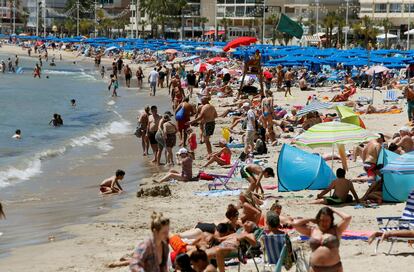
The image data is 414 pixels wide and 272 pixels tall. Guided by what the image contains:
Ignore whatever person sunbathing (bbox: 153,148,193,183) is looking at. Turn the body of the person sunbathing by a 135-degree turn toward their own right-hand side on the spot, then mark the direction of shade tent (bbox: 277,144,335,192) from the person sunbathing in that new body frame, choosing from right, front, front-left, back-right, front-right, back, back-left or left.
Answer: right

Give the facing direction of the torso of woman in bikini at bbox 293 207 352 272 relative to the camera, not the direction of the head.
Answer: toward the camera

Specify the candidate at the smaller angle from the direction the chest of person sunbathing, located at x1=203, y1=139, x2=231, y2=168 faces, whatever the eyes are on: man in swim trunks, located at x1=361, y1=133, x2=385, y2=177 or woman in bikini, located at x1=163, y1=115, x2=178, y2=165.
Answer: the woman in bikini

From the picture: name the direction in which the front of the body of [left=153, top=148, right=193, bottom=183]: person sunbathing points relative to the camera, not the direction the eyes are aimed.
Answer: to the viewer's left

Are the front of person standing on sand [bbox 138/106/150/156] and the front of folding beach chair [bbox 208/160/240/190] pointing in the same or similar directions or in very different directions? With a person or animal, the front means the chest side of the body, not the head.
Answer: very different directions

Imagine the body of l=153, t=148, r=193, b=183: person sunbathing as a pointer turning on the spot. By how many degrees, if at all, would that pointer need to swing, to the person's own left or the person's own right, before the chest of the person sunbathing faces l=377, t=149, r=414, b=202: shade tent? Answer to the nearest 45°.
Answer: approximately 135° to the person's own left

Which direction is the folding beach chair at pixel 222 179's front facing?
to the viewer's left

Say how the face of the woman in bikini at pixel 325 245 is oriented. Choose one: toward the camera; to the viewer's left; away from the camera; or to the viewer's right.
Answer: toward the camera

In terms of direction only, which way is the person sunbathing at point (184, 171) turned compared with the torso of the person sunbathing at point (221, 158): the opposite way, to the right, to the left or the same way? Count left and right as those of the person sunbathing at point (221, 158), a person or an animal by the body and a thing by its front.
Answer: the same way

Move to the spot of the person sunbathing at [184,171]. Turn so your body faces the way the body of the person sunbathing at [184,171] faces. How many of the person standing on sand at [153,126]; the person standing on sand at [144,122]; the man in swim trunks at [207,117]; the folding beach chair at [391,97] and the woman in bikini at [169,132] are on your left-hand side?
0

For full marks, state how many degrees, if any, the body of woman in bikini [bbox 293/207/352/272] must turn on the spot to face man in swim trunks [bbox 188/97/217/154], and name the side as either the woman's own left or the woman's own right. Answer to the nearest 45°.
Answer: approximately 180°
